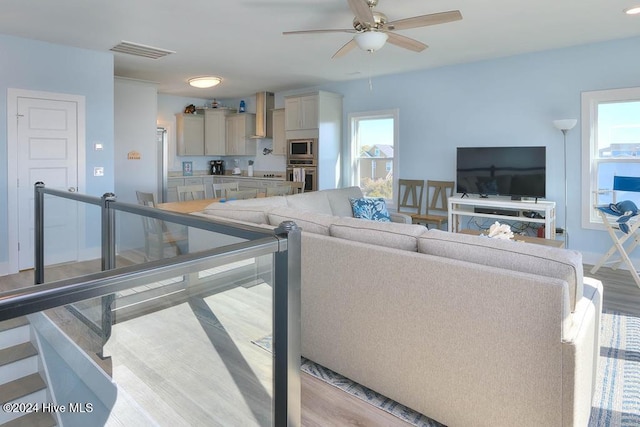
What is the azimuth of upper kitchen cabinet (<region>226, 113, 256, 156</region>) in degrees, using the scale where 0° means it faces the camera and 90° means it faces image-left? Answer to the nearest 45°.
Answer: approximately 45°

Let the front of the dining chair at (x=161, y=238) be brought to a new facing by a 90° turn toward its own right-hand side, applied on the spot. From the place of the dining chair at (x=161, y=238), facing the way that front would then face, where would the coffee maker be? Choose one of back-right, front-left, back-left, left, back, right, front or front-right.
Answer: back-left

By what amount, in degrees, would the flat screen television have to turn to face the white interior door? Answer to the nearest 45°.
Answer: approximately 45° to its right

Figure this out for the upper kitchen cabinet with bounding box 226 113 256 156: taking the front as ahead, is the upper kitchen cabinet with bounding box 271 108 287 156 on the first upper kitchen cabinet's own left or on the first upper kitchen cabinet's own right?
on the first upper kitchen cabinet's own left
